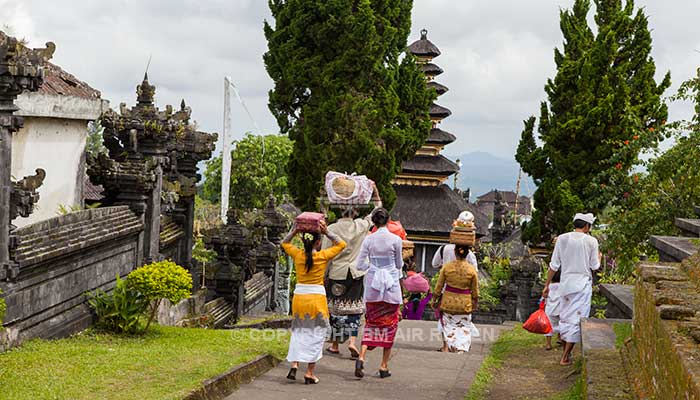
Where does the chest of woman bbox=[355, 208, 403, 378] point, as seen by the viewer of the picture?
away from the camera

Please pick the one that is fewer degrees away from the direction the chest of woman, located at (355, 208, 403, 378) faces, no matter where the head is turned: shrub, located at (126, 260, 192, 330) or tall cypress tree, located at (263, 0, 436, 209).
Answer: the tall cypress tree

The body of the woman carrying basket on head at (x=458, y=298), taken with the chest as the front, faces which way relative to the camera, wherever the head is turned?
away from the camera

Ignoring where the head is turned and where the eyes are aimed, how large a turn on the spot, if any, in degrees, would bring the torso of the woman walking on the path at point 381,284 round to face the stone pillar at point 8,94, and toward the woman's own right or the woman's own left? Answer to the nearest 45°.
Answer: approximately 90° to the woman's own left

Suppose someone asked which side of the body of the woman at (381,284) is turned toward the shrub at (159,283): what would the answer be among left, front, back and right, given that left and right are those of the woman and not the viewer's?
left

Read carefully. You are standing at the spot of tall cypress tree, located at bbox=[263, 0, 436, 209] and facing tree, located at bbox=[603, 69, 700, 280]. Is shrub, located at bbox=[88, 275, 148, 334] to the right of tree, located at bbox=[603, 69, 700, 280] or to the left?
right

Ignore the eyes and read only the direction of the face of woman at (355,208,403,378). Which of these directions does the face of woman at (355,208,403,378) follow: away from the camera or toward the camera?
away from the camera

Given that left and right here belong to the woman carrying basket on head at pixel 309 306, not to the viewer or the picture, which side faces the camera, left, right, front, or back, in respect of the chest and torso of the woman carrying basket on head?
back

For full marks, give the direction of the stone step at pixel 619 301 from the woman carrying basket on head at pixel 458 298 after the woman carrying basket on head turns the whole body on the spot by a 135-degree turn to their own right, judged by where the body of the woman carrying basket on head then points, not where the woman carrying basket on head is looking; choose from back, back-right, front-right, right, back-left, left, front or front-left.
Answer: front-left

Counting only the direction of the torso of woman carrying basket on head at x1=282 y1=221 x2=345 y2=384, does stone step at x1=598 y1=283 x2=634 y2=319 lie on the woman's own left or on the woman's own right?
on the woman's own right
